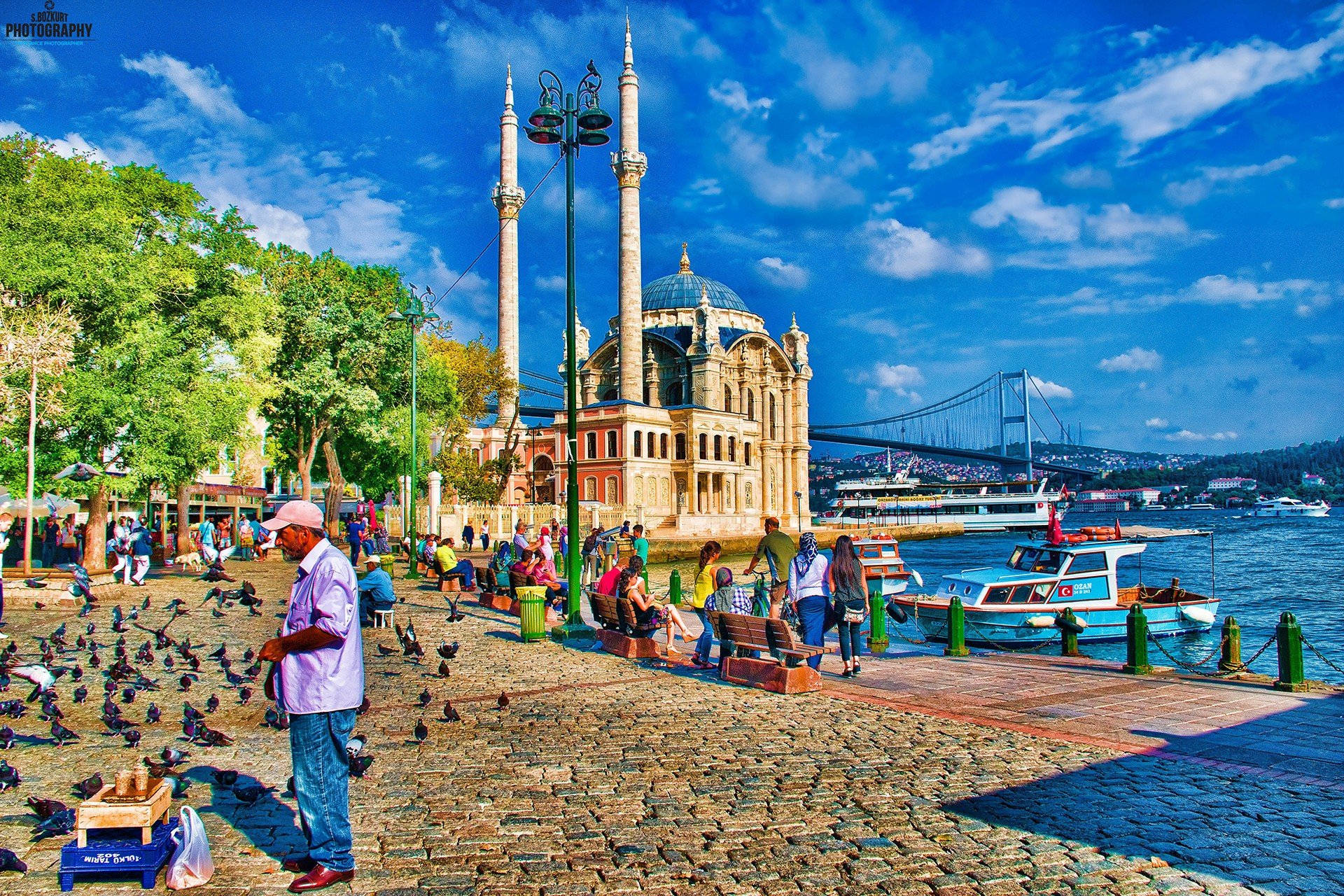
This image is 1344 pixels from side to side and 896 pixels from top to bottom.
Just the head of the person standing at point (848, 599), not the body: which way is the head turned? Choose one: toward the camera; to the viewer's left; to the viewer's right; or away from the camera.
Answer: away from the camera

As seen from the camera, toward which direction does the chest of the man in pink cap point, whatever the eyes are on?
to the viewer's left

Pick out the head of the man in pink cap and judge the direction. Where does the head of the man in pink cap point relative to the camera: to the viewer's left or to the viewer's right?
to the viewer's left

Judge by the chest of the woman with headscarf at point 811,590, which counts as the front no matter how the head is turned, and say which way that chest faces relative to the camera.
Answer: away from the camera

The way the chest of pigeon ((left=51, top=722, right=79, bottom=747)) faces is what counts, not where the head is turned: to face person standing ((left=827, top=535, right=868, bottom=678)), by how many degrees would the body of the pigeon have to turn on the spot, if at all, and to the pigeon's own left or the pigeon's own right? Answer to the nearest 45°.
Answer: approximately 180°

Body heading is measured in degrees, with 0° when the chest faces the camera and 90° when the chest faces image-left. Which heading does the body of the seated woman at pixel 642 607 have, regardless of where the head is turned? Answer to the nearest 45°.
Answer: approximately 270°

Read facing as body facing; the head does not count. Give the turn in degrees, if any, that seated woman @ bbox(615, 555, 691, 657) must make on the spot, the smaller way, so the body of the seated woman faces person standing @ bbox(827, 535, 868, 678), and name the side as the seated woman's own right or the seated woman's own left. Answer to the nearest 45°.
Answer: approximately 45° to the seated woman's own right

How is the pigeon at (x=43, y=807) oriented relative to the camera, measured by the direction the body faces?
to the viewer's left

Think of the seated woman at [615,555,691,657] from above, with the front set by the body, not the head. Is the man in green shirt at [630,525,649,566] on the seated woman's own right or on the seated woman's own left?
on the seated woman's own left

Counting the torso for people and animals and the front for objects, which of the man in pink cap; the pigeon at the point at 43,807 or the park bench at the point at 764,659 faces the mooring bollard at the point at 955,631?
the park bench

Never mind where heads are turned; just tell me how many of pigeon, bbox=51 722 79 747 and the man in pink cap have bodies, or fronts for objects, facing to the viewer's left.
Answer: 2
